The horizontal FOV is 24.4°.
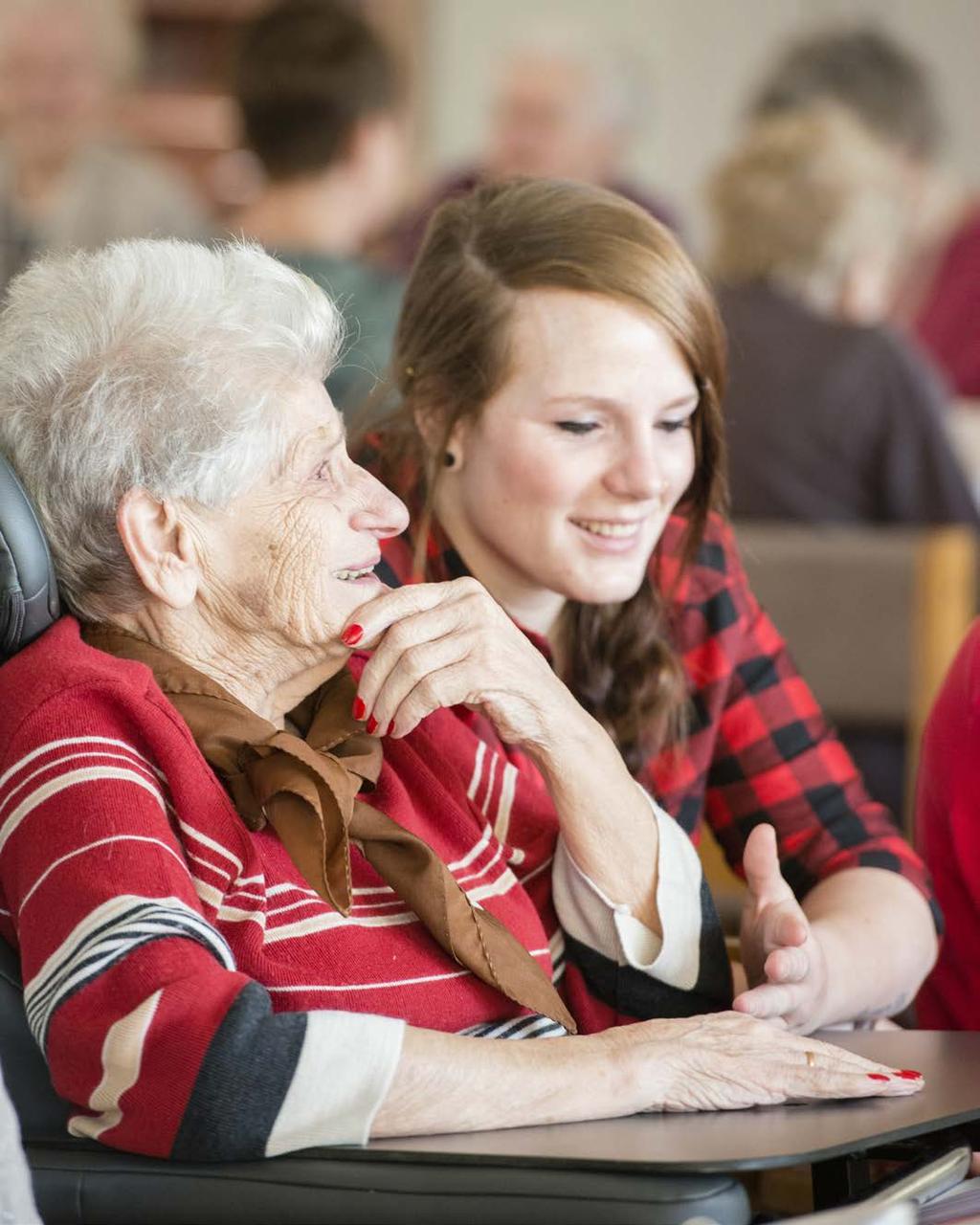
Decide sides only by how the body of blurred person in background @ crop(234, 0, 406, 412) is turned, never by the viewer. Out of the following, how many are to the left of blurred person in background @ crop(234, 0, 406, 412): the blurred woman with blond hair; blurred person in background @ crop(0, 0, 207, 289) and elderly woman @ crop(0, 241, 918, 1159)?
1

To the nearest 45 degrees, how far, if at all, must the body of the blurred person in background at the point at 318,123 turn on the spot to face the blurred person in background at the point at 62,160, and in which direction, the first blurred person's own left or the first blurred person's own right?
approximately 90° to the first blurred person's own left

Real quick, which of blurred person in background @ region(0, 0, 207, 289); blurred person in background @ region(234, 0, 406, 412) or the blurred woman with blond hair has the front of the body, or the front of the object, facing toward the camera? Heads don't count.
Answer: blurred person in background @ region(0, 0, 207, 289)

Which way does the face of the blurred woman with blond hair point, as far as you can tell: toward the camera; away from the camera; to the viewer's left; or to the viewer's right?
away from the camera

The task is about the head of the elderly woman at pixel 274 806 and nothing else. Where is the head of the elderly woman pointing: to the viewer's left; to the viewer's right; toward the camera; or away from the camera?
to the viewer's right

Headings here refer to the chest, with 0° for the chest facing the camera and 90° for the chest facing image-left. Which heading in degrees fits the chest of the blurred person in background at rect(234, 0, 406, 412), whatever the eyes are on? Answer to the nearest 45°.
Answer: approximately 225°

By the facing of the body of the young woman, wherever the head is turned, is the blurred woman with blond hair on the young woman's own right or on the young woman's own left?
on the young woman's own left

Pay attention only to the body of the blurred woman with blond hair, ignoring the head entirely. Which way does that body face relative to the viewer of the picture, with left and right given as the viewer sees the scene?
facing away from the viewer and to the right of the viewer

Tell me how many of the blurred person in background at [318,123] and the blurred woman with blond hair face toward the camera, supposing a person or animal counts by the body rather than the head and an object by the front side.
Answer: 0
